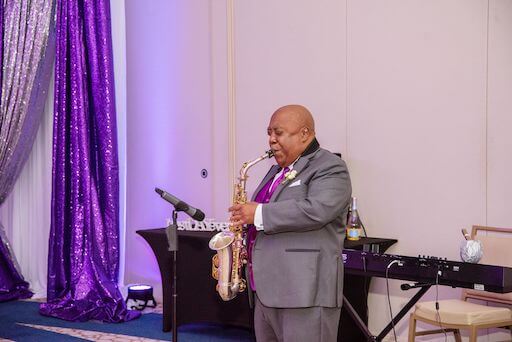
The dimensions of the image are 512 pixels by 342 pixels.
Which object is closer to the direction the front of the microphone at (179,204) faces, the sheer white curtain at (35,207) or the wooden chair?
the wooden chair

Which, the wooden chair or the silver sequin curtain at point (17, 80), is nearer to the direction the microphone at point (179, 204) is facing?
the wooden chair

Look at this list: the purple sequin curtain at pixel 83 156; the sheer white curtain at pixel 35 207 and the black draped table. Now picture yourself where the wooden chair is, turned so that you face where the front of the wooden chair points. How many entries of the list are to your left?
0

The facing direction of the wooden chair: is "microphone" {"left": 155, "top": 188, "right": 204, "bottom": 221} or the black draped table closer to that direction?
the microphone

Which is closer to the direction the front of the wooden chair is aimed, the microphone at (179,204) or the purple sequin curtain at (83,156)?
the microphone

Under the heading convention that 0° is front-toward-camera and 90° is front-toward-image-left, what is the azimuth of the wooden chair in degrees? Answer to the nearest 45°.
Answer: approximately 45°

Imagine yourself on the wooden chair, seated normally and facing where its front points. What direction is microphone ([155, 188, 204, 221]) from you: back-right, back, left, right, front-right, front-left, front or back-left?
front

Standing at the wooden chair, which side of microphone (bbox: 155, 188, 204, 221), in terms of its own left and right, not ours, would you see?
front

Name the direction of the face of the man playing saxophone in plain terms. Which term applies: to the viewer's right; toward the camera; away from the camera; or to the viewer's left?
to the viewer's left

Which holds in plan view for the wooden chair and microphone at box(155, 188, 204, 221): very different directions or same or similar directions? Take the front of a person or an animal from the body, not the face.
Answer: very different directions

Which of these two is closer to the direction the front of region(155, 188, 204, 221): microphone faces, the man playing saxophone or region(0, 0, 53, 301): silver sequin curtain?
the man playing saxophone

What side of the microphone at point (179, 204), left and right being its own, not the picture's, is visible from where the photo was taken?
right
